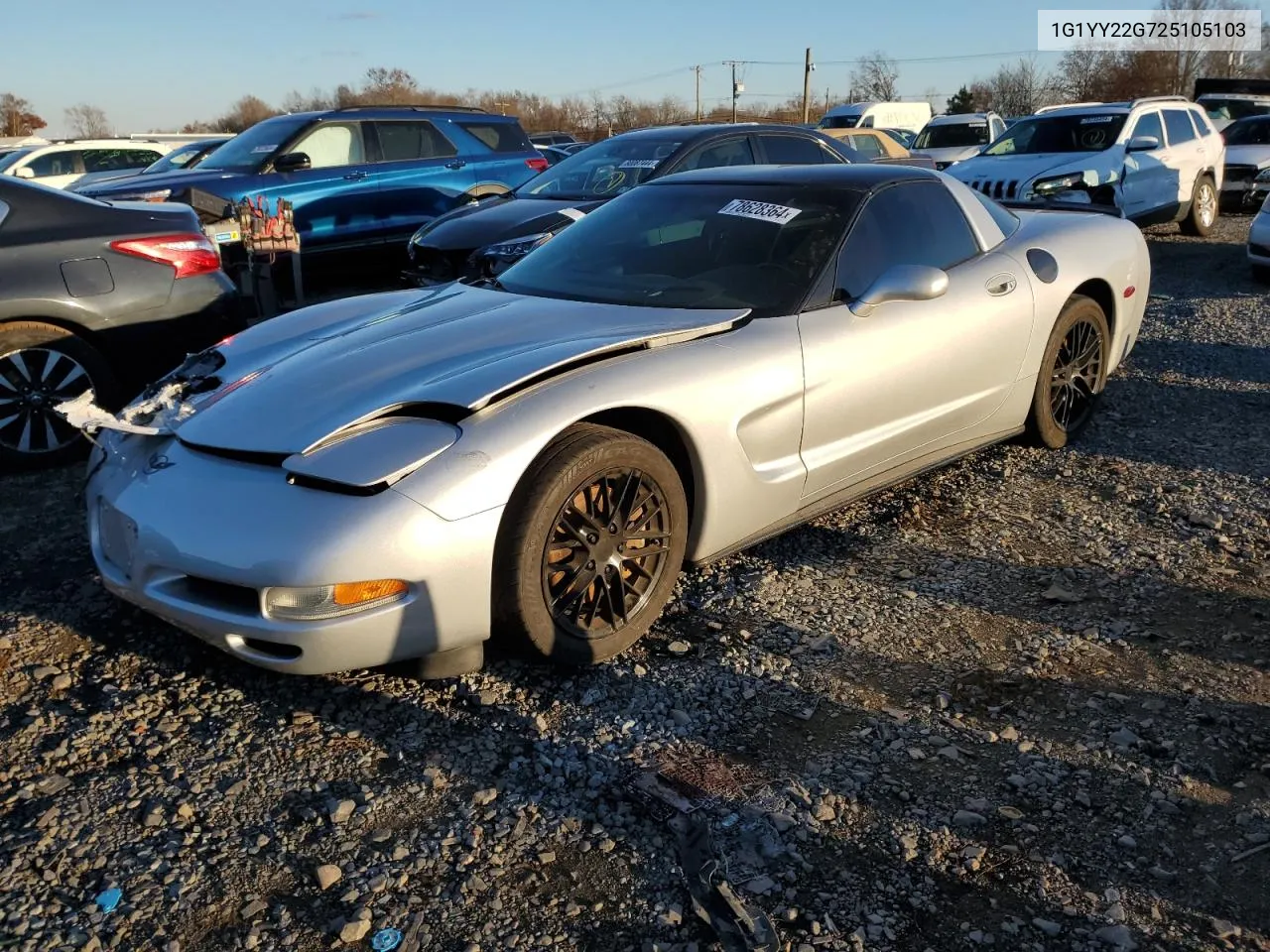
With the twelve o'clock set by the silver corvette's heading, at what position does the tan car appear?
The tan car is roughly at 5 o'clock from the silver corvette.

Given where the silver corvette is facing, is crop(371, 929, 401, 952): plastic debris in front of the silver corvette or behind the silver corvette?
in front

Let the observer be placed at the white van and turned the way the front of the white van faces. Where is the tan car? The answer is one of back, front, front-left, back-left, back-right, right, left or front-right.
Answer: front-left

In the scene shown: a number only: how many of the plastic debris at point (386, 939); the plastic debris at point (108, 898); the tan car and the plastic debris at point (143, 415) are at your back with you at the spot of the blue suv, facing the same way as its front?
1

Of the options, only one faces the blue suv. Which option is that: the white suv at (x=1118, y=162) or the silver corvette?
the white suv

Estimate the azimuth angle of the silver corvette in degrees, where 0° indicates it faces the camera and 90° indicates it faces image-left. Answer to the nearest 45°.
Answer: approximately 45°

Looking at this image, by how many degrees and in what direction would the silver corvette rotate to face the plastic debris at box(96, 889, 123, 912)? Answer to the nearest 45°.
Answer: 0° — it already faces it

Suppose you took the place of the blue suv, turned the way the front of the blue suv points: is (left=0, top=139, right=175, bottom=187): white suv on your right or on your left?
on your right

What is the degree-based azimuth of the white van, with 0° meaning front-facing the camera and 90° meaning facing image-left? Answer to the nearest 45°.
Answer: approximately 45°

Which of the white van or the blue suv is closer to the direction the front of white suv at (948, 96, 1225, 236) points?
the blue suv

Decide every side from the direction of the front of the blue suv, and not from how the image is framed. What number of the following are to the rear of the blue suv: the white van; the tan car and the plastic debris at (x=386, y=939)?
2

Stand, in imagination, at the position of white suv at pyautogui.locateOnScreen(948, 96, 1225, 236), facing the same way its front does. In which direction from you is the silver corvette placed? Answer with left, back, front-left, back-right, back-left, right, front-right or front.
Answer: front-left

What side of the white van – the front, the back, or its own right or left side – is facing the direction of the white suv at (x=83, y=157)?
front

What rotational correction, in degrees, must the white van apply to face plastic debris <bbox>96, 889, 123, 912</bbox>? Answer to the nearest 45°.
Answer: approximately 45° to its left
